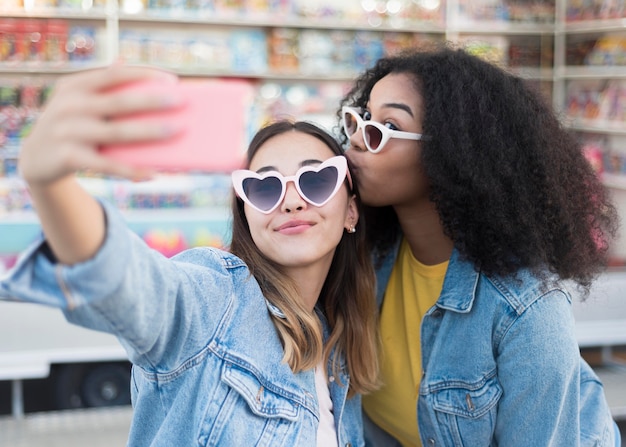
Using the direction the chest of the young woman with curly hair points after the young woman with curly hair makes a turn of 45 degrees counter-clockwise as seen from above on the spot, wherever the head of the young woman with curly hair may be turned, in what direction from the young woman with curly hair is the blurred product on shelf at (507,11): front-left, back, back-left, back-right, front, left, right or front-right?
back

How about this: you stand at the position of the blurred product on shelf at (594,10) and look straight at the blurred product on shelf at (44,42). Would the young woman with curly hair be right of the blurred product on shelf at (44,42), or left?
left

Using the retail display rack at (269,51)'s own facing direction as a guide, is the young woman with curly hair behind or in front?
in front

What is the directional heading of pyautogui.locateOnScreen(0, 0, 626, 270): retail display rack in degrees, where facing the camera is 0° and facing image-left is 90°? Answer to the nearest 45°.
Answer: approximately 0°

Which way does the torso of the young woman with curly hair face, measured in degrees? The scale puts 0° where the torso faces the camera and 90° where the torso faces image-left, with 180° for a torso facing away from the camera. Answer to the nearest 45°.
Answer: approximately 45°

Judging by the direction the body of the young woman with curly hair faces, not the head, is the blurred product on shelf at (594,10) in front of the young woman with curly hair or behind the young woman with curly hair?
behind
